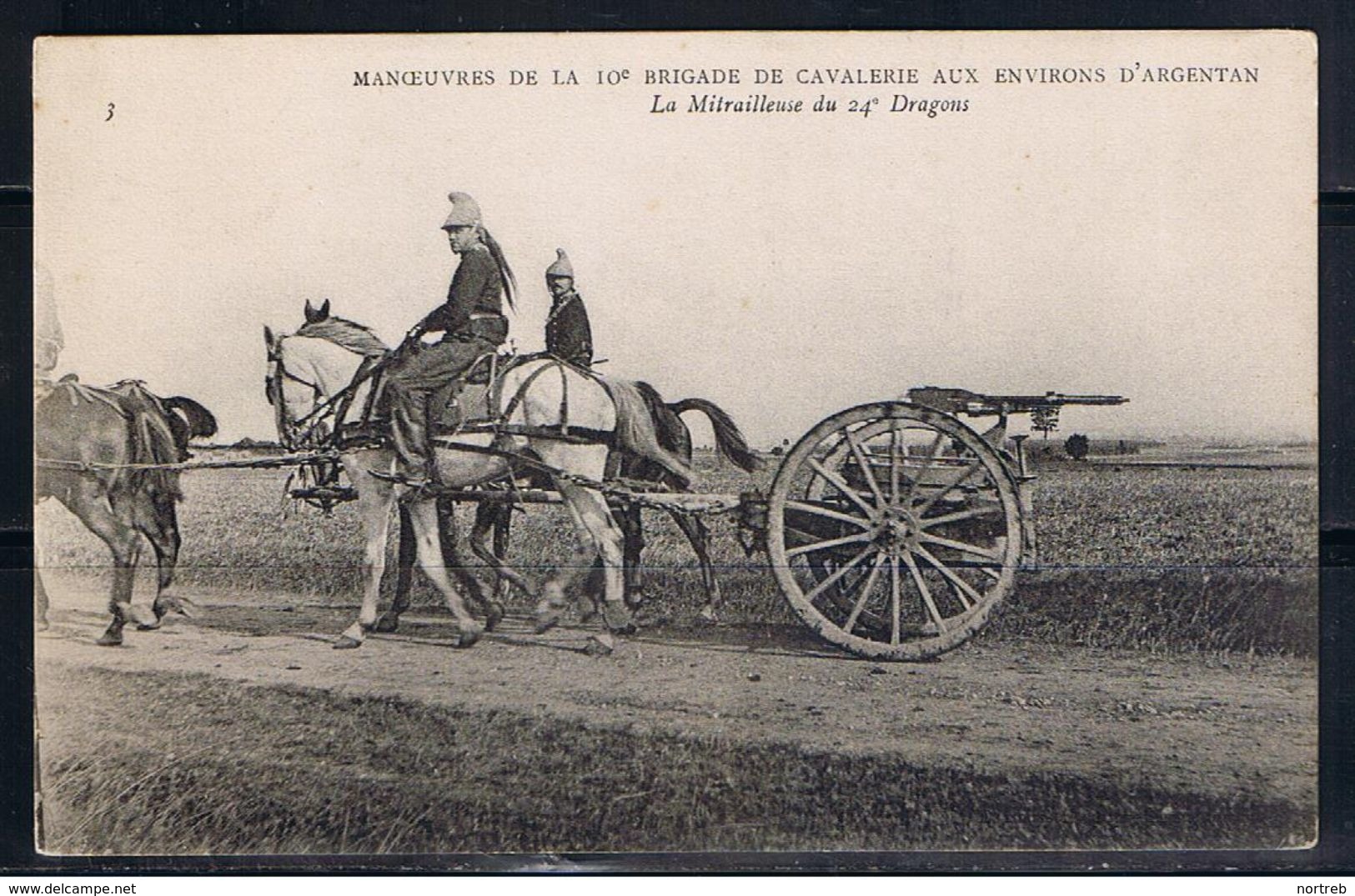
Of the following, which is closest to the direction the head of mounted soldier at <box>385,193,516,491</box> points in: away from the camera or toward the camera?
toward the camera

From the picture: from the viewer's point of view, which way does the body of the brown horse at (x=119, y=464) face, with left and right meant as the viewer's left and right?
facing to the left of the viewer

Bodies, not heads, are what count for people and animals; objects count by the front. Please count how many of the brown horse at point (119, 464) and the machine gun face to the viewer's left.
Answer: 1

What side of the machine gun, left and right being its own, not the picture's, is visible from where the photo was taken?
right

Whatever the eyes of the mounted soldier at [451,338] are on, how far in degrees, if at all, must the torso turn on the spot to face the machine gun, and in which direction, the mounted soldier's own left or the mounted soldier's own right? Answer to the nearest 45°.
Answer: approximately 180°

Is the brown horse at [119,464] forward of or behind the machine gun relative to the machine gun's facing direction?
behind

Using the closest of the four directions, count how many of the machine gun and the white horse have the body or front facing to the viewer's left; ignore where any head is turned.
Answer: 1

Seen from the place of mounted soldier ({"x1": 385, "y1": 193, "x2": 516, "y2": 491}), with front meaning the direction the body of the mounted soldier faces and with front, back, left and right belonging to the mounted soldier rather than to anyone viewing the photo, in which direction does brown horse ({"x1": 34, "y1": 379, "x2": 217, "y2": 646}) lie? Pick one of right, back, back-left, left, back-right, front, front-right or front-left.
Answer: front

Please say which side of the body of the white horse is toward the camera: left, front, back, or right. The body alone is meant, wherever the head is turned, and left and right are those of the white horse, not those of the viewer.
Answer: left

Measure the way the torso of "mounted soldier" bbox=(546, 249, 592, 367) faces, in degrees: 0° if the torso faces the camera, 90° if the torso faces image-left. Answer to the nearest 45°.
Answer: approximately 45°

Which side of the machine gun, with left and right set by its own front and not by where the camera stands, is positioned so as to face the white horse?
back

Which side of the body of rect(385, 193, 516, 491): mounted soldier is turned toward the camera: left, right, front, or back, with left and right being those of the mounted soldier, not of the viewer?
left

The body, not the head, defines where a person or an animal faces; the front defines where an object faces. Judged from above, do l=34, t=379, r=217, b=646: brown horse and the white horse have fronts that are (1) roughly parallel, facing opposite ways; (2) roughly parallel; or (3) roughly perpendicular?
roughly parallel

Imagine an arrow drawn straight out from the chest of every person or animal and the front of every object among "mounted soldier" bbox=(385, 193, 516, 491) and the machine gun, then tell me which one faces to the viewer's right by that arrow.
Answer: the machine gun
